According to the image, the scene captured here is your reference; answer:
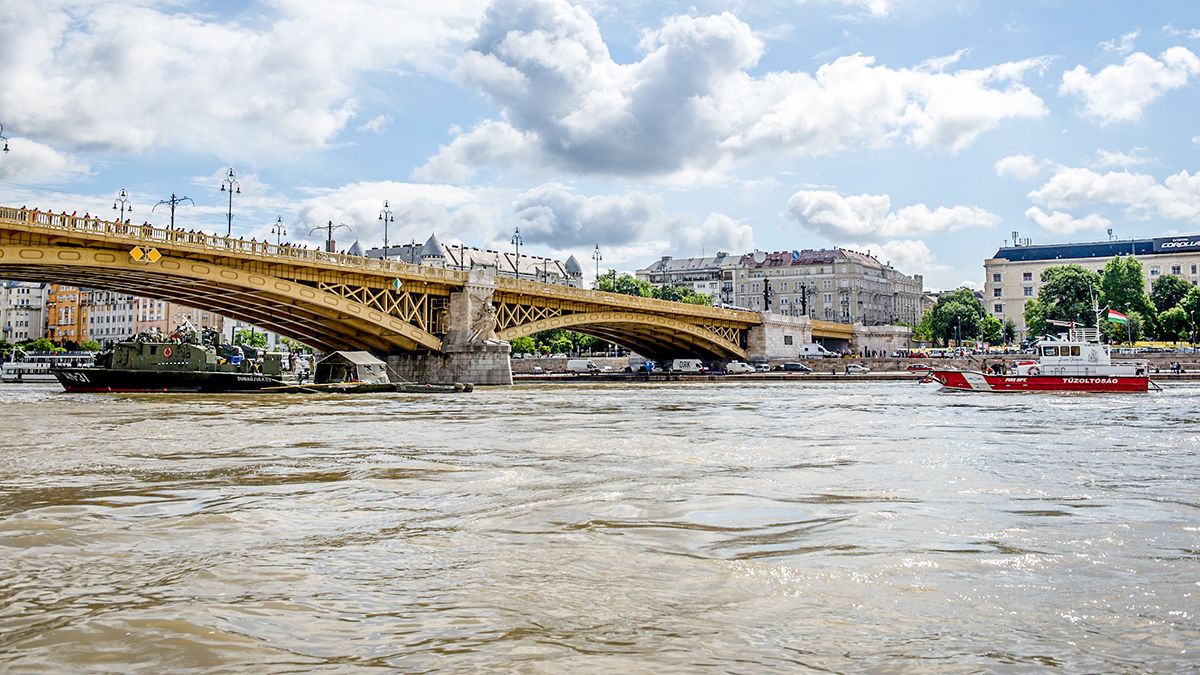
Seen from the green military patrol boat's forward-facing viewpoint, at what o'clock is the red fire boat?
The red fire boat is roughly at 7 o'clock from the green military patrol boat.

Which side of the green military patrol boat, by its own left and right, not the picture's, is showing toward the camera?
left

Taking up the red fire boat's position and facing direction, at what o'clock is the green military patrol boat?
The green military patrol boat is roughly at 11 o'clock from the red fire boat.

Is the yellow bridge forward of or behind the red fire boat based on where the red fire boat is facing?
forward

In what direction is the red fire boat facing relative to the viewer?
to the viewer's left

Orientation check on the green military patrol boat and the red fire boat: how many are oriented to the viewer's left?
2
